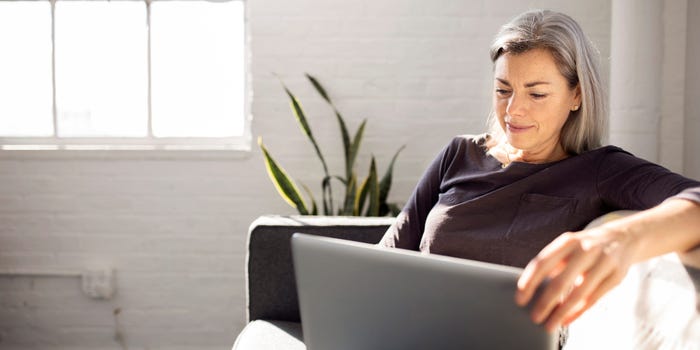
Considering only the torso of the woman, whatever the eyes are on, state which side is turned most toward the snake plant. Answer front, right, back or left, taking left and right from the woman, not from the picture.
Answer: right

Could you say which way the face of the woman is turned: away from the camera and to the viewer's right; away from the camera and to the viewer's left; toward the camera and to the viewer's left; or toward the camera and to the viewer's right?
toward the camera and to the viewer's left

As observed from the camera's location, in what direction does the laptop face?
facing away from the viewer and to the right of the viewer

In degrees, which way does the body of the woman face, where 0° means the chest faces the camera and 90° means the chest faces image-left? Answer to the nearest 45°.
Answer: approximately 45°
